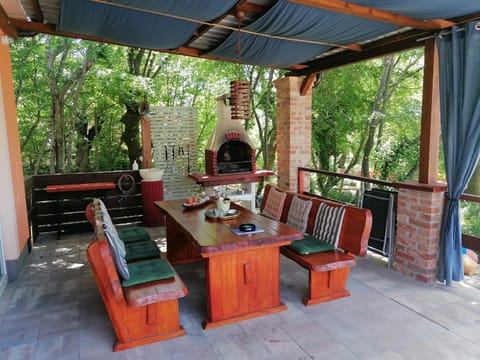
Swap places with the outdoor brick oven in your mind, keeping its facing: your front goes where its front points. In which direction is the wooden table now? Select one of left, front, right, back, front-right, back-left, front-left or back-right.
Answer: front-right

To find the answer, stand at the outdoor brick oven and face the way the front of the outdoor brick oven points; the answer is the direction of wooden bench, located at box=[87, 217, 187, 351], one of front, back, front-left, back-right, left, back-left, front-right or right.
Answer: front-right

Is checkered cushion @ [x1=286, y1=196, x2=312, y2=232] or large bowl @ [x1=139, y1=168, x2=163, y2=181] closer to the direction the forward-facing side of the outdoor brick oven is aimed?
the checkered cushion

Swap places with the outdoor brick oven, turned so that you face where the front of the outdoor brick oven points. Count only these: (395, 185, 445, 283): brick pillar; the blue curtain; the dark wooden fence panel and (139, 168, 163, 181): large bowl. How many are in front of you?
2

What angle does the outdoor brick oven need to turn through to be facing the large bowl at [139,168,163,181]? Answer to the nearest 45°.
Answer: approximately 135° to its right

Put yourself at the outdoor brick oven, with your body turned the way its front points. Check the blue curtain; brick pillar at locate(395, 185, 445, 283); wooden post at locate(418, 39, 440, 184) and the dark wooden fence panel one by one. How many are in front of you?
3

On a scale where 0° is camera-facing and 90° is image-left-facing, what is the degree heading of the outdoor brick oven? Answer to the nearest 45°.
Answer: approximately 315°

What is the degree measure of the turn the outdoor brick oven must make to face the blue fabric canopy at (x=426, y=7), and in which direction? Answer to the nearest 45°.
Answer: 0° — it already faces it
